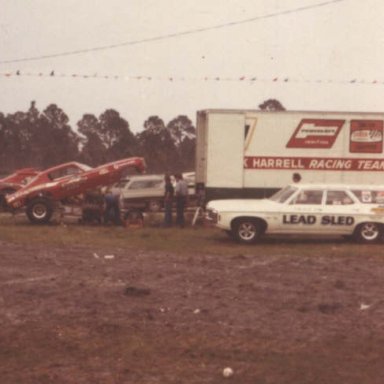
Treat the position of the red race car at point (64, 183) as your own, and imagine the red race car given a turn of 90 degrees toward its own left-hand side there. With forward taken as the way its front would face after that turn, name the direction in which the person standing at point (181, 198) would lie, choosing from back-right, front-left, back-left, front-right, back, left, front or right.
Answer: back-right

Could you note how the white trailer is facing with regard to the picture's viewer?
facing to the right of the viewer

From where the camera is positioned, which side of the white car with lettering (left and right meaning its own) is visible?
left

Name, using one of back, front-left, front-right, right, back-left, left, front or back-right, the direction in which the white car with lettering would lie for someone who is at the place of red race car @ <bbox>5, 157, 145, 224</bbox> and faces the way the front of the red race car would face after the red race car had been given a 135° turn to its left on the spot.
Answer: back

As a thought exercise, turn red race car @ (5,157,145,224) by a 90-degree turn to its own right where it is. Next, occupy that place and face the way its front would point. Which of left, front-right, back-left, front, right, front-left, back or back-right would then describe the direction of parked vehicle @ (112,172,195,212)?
back-left

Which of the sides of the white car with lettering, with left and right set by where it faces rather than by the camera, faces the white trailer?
right

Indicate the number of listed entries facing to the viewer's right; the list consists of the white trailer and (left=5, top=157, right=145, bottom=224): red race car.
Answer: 2

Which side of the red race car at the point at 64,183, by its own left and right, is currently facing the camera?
right

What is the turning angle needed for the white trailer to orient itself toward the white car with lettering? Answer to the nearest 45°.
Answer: approximately 90° to its right

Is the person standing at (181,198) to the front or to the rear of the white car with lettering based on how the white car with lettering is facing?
to the front

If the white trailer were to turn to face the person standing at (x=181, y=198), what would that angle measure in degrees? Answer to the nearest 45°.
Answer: approximately 180°
